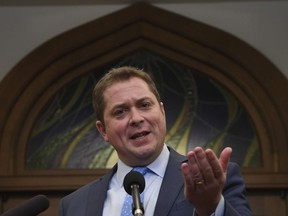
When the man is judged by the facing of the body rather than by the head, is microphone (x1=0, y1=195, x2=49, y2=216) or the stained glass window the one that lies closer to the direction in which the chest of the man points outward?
the microphone

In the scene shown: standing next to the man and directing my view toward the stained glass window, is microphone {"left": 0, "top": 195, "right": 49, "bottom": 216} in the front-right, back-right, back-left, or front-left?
back-left

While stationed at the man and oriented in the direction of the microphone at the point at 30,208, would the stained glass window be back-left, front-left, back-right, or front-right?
back-right

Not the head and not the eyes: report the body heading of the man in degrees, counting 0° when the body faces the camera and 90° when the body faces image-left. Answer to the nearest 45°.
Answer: approximately 0°

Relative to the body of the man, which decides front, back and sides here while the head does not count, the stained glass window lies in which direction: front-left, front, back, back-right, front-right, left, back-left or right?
back
